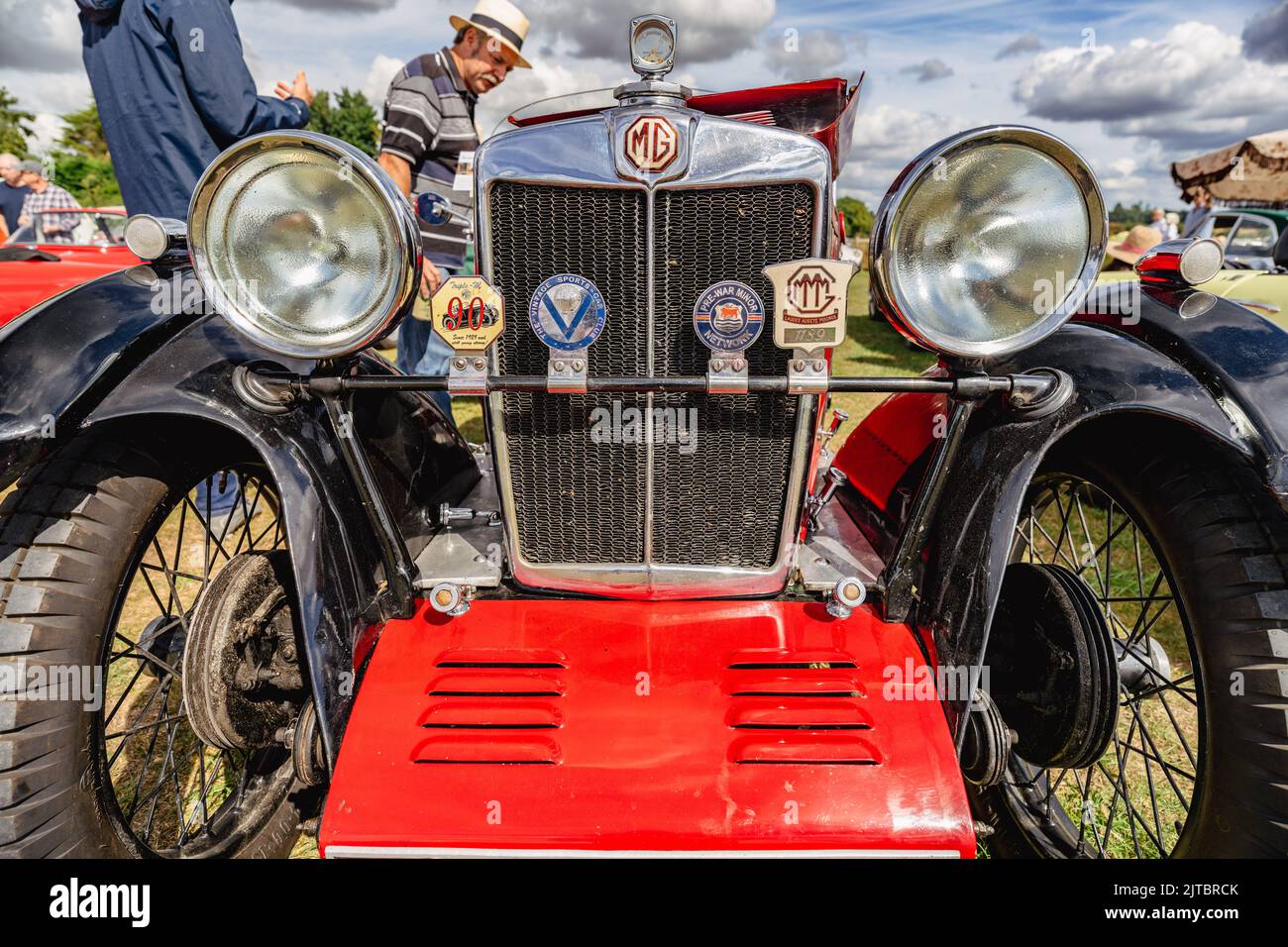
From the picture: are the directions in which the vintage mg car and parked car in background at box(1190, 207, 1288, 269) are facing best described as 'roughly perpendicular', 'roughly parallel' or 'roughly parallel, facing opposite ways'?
roughly perpendicular

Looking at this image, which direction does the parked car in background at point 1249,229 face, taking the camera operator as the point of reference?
facing the viewer and to the left of the viewer

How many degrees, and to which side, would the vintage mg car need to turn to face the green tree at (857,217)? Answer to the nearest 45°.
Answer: approximately 180°

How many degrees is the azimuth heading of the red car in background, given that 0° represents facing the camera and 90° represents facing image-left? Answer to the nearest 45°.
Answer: approximately 90°

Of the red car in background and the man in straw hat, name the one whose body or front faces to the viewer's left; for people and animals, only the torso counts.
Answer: the red car in background

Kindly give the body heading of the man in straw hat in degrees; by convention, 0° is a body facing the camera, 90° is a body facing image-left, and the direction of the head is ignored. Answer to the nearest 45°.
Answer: approximately 315°

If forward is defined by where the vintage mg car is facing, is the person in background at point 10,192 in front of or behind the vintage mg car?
behind

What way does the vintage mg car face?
toward the camera

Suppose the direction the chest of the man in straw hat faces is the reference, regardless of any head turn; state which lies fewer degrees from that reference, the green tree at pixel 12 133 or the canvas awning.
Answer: the canvas awning
